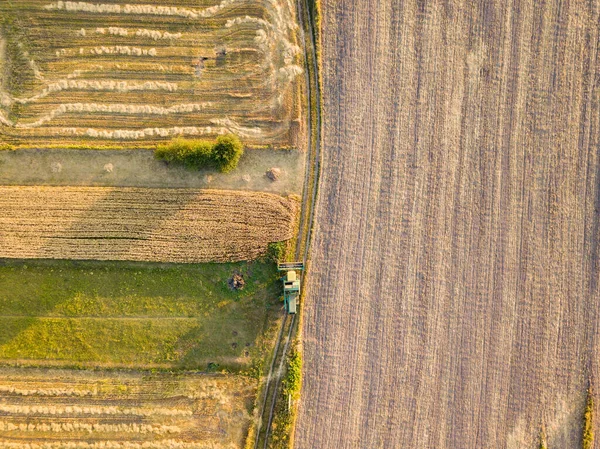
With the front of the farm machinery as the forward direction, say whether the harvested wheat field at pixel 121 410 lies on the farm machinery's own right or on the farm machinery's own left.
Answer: on the farm machinery's own left

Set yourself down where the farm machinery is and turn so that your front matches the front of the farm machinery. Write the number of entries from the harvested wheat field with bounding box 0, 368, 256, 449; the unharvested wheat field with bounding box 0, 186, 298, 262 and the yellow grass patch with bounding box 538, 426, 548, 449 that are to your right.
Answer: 1

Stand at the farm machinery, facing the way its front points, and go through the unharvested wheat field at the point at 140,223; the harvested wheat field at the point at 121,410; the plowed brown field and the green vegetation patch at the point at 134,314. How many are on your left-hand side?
3

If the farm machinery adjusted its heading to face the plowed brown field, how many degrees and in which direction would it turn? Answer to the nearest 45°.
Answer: approximately 90° to its right

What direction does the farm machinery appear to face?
away from the camera

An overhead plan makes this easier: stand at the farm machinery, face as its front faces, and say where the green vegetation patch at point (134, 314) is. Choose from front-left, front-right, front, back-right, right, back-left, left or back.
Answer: left

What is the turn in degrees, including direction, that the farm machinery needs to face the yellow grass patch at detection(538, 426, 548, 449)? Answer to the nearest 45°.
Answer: approximately 90° to its right

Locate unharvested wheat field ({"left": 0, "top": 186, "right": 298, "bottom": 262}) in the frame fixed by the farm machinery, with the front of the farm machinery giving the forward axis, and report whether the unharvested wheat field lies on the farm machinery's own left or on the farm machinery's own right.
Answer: on the farm machinery's own left

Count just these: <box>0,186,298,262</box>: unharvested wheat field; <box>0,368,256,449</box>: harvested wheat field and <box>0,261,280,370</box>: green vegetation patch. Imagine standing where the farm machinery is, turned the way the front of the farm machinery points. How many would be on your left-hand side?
3
